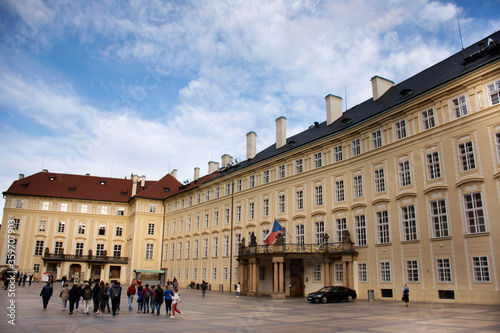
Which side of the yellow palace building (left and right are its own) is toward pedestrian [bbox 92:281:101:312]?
front

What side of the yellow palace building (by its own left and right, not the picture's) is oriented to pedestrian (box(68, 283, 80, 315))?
front

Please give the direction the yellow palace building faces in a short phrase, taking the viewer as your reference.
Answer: facing the viewer and to the left of the viewer

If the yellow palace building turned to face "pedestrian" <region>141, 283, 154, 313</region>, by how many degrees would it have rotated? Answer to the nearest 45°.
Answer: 0° — it already faces them

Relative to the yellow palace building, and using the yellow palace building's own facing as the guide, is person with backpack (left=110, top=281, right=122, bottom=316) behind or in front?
in front
